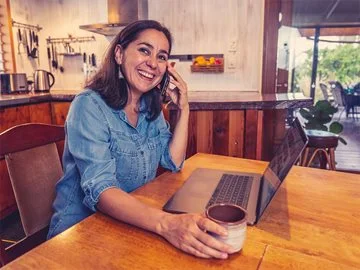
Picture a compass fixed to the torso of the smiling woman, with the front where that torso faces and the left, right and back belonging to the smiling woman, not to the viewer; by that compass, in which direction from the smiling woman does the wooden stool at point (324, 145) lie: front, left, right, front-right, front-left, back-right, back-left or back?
left

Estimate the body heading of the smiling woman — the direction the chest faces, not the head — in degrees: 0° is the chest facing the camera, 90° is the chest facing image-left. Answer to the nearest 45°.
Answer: approximately 315°

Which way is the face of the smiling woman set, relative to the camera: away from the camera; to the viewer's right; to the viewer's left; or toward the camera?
toward the camera

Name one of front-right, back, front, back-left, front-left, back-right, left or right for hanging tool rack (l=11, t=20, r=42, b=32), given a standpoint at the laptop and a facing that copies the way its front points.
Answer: front-right

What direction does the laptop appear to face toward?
to the viewer's left

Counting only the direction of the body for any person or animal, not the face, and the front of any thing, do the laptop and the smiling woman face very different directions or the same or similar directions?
very different directions

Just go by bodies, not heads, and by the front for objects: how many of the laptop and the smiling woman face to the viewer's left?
1

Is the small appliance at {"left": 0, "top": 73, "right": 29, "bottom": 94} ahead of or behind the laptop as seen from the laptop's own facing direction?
ahead

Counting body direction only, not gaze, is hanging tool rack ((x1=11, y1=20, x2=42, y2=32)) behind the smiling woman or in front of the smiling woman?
behind

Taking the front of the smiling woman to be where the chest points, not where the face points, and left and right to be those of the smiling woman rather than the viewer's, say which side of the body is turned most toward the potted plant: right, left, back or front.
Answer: left
